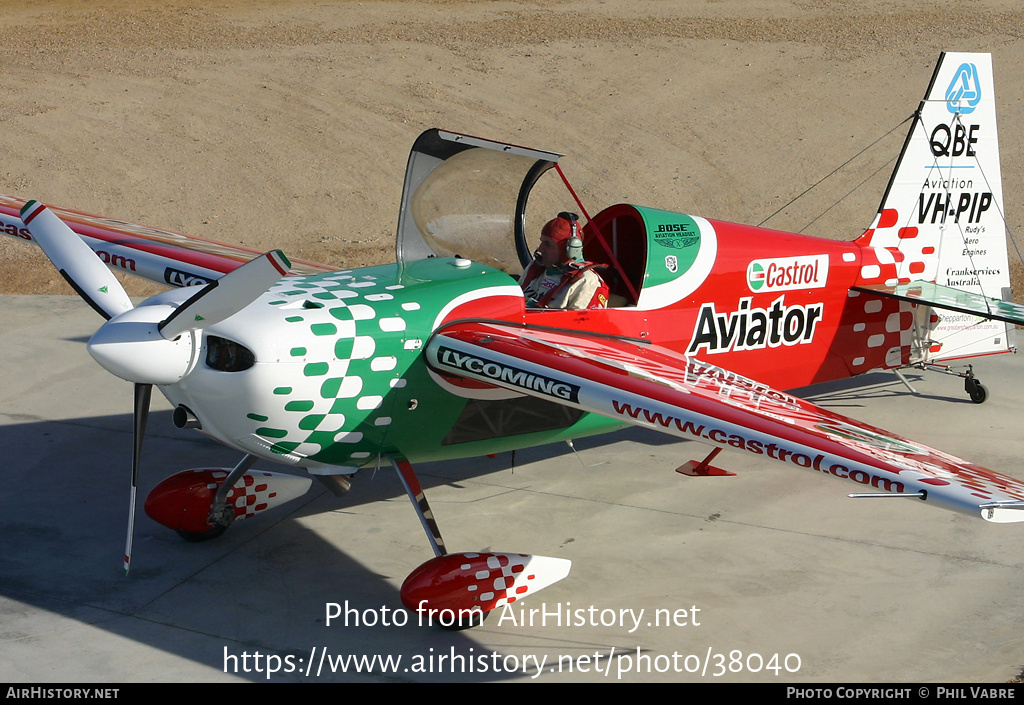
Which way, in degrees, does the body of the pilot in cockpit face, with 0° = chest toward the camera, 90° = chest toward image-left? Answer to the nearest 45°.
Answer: approximately 45°
